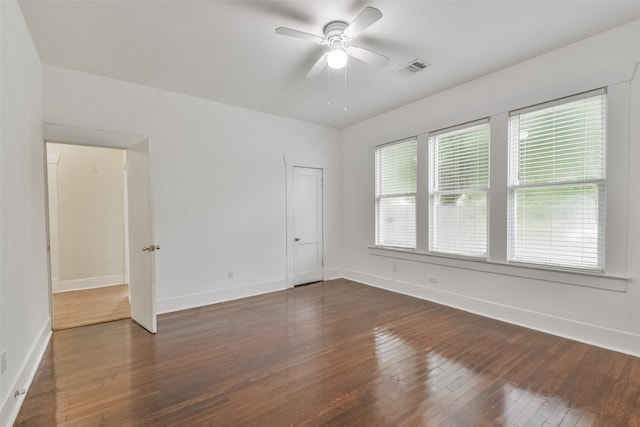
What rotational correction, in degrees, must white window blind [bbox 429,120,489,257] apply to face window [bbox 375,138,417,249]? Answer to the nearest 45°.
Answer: approximately 90° to its right

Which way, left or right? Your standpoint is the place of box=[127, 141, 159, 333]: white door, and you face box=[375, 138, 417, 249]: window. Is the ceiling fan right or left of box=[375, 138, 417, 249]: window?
right

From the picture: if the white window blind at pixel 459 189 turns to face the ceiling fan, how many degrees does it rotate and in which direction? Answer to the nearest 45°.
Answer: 0° — it already faces it

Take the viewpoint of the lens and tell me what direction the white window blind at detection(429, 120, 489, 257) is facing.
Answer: facing the viewer and to the left of the viewer

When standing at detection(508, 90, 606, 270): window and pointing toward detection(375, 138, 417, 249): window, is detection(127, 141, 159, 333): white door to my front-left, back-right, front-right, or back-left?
front-left

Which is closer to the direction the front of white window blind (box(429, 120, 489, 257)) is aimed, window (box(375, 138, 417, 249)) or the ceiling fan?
the ceiling fan

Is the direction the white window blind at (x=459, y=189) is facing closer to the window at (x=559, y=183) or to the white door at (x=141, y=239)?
the white door

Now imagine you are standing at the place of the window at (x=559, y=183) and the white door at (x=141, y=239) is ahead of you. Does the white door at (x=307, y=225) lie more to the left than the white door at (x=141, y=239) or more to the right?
right

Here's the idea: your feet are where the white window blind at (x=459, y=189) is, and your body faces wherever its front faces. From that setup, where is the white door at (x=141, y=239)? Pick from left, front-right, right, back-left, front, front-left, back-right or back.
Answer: front

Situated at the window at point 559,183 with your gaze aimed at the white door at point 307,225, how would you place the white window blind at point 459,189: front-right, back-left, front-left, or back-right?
front-right

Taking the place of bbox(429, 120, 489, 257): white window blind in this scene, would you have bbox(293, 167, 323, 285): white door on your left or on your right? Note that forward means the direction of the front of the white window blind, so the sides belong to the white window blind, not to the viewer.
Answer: on your right

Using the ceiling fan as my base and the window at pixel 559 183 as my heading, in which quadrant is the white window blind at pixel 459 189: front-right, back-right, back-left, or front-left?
front-left

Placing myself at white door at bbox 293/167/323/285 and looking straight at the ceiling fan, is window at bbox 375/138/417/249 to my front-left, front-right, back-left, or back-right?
front-left

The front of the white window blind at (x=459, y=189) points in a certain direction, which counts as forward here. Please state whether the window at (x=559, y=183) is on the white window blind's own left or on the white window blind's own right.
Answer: on the white window blind's own left
